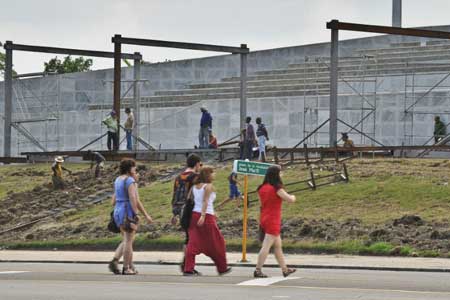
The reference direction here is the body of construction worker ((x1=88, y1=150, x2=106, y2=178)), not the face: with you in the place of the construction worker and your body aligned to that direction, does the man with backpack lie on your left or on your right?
on your left

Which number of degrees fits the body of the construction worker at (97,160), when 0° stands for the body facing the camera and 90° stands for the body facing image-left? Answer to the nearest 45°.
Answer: approximately 90°

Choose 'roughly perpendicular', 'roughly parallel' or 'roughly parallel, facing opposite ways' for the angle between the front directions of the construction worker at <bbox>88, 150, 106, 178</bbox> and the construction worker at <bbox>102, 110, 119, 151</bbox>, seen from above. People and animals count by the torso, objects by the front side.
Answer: roughly perpendicular

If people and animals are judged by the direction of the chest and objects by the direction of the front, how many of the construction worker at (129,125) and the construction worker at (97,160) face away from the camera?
0
